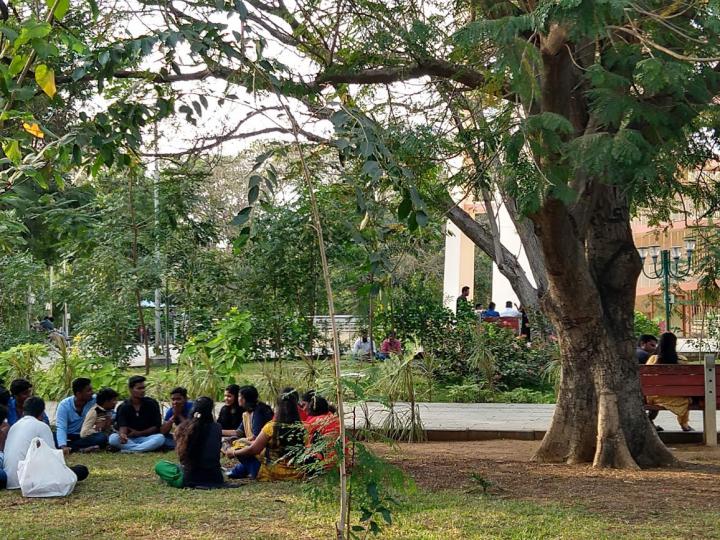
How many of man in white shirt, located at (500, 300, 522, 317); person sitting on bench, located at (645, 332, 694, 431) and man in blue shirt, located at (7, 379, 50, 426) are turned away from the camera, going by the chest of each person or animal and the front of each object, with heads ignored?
2

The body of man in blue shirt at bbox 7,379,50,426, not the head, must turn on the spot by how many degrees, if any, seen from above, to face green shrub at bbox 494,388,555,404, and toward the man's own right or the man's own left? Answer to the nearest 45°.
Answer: approximately 90° to the man's own left

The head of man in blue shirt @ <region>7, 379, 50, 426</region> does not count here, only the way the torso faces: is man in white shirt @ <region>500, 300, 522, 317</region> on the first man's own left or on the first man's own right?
on the first man's own left

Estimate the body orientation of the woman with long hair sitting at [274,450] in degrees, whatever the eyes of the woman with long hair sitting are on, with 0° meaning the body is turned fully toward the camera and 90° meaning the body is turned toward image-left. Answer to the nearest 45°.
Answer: approximately 135°

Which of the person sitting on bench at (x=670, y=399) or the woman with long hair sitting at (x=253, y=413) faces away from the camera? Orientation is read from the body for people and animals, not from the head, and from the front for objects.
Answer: the person sitting on bench

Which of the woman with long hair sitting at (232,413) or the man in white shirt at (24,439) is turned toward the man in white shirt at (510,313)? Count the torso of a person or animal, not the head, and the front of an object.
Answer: the man in white shirt at (24,439)

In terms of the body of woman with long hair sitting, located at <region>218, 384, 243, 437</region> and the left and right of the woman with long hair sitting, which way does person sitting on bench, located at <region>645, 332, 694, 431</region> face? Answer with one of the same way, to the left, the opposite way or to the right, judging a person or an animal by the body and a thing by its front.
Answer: the opposite way

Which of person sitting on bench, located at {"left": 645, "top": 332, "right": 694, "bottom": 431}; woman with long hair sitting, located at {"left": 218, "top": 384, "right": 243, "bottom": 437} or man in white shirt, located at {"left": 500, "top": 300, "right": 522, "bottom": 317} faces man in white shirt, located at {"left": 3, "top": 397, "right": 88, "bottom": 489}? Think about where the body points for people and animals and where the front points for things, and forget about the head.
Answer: the woman with long hair sitting

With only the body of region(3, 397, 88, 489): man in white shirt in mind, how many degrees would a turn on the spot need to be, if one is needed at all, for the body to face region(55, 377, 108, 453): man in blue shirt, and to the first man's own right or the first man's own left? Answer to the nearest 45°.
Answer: approximately 45° to the first man's own left

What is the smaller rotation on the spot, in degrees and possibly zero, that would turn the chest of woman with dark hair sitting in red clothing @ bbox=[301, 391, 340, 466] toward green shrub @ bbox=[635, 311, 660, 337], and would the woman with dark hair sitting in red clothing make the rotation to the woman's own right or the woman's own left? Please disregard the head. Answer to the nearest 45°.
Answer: approximately 90° to the woman's own right

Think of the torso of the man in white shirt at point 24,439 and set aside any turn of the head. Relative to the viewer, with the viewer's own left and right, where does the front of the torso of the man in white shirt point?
facing away from the viewer and to the right of the viewer

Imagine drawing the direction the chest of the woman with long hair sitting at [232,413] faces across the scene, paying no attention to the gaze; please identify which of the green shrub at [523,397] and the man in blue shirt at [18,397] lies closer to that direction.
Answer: the man in blue shirt

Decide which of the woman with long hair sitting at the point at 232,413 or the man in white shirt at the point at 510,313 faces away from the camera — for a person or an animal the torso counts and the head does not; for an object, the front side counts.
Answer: the man in white shirt

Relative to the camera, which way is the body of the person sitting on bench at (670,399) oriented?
away from the camera

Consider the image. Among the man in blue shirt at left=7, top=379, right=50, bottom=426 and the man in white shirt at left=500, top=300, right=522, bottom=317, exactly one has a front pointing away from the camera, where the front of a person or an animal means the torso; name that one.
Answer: the man in white shirt

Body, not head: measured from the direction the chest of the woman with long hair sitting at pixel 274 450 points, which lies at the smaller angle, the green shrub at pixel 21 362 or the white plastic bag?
the green shrub

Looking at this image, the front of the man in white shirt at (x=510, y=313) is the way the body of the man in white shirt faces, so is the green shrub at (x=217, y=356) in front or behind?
behind
